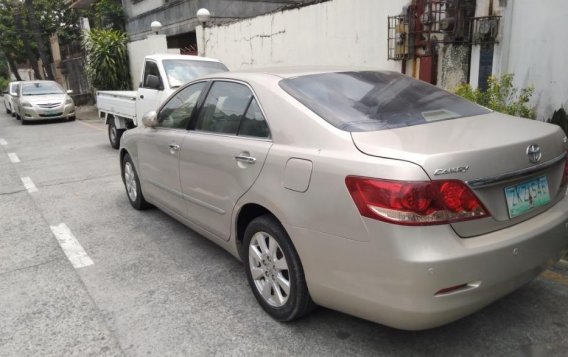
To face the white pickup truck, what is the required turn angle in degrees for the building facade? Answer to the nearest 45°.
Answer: approximately 45° to its right

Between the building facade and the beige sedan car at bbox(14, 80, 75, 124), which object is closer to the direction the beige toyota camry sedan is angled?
the beige sedan car

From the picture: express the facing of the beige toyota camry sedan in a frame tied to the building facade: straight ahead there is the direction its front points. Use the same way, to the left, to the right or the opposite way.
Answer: to the right

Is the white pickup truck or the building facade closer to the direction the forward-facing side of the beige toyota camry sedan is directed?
the white pickup truck

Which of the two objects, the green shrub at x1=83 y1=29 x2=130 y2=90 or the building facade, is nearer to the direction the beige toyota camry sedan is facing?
the green shrub

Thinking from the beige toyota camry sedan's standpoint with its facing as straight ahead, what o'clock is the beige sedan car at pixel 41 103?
The beige sedan car is roughly at 12 o'clock from the beige toyota camry sedan.

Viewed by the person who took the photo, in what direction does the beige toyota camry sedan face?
facing away from the viewer and to the left of the viewer

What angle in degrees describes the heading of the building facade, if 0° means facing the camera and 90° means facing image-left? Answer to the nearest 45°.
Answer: approximately 45°

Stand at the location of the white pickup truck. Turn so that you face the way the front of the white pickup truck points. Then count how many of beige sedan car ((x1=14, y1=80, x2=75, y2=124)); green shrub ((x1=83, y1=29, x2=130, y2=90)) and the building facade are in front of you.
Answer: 1

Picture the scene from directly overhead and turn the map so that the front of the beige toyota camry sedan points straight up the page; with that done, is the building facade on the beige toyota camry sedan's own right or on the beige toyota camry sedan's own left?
on the beige toyota camry sedan's own right

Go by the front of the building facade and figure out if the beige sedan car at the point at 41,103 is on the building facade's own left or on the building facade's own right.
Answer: on the building facade's own right

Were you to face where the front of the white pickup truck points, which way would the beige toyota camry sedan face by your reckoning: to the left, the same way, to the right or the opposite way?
the opposite way

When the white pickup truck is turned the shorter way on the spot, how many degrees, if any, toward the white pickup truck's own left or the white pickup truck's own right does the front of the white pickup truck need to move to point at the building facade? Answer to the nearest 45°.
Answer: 0° — it already faces it

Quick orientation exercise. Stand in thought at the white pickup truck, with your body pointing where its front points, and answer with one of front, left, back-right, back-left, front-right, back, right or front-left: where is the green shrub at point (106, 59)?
back-left

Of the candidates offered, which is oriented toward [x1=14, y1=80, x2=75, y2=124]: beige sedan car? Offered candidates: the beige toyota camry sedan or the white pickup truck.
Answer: the beige toyota camry sedan

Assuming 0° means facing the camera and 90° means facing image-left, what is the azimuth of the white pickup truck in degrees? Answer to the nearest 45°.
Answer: approximately 315°
